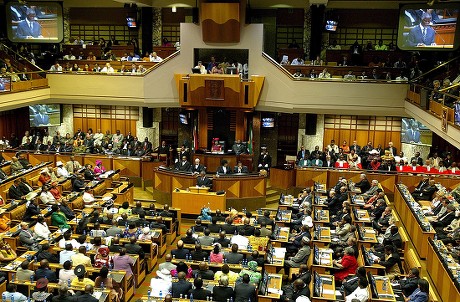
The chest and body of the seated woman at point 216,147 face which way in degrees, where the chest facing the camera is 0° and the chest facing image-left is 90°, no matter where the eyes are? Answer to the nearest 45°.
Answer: approximately 0°

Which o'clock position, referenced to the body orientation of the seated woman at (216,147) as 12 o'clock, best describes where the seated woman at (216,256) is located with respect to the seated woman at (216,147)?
the seated woman at (216,256) is roughly at 12 o'clock from the seated woman at (216,147).

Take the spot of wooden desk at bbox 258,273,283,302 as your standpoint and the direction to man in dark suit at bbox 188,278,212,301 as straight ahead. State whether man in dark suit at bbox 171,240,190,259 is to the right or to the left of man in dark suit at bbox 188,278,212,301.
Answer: right

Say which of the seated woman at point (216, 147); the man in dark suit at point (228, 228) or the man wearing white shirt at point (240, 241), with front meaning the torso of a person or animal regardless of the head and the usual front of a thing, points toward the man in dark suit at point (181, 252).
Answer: the seated woman

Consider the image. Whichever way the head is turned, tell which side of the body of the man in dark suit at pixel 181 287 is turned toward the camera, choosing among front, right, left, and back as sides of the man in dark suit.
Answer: back

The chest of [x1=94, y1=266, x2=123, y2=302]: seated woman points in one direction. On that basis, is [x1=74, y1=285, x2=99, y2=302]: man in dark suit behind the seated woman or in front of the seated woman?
behind

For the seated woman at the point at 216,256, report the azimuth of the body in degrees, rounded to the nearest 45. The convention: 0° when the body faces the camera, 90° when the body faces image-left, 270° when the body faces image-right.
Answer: approximately 180°

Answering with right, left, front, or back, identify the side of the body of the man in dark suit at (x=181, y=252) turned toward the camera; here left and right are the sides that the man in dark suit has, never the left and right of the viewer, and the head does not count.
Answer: back

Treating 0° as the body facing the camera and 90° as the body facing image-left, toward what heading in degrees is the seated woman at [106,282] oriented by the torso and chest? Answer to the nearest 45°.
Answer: approximately 225°

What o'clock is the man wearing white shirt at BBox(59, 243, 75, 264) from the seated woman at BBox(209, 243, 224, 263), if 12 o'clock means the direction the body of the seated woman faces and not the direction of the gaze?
The man wearing white shirt is roughly at 9 o'clock from the seated woman.
